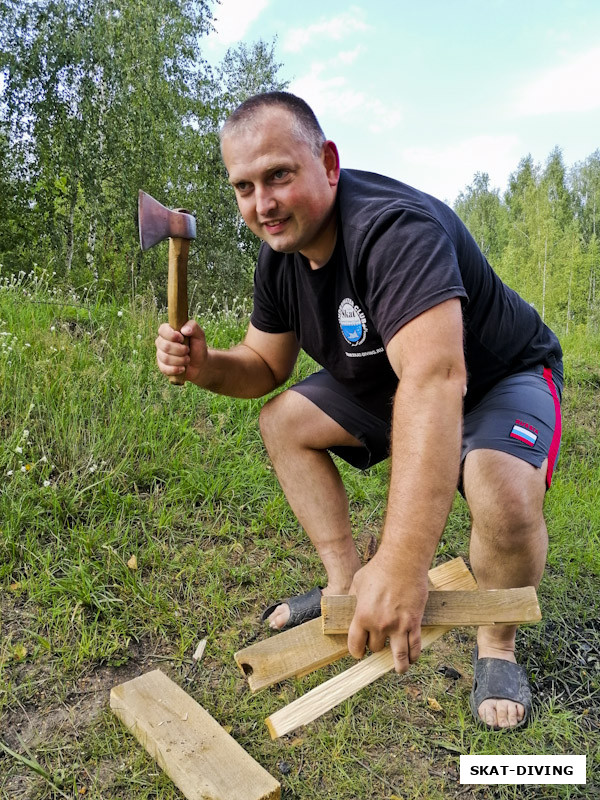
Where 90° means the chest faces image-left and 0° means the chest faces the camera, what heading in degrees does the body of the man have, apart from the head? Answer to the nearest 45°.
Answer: approximately 45°
